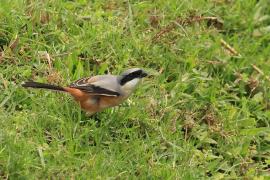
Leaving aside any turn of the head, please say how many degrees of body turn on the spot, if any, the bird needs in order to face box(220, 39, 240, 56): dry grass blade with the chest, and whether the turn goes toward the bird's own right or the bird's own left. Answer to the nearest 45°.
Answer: approximately 45° to the bird's own left

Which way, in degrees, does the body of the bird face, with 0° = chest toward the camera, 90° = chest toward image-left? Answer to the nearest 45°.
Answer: approximately 270°
